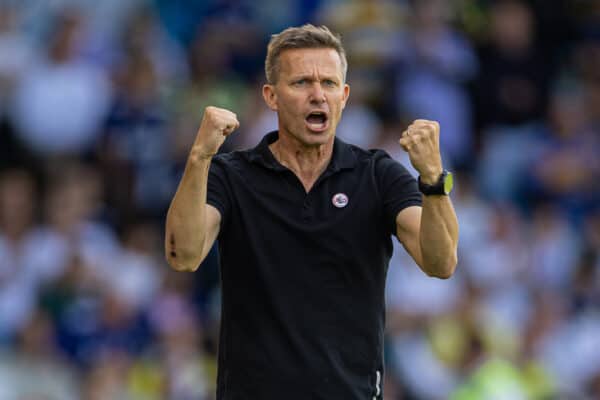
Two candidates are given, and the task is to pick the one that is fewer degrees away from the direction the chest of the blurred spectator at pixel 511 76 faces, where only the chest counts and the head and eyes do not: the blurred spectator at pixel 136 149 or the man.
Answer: the man

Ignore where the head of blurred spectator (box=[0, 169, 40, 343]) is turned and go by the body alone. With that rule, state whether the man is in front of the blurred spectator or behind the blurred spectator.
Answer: in front

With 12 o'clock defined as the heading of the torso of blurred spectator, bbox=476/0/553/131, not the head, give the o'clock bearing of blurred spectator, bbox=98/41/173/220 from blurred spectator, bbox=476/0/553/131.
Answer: blurred spectator, bbox=98/41/173/220 is roughly at 2 o'clock from blurred spectator, bbox=476/0/553/131.

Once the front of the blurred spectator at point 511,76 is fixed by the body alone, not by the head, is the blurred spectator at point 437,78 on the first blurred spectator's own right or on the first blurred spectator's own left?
on the first blurred spectator's own right

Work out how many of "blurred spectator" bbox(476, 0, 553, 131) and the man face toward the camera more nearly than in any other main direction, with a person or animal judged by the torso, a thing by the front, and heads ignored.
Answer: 2

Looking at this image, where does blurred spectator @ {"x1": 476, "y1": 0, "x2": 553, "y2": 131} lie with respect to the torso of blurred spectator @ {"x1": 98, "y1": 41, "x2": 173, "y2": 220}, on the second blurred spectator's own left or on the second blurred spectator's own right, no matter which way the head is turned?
on the second blurred spectator's own left

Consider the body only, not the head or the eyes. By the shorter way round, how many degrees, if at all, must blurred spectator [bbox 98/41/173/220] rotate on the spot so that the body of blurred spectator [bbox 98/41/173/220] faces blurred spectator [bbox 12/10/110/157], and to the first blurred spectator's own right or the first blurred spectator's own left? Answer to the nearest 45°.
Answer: approximately 90° to the first blurred spectator's own right

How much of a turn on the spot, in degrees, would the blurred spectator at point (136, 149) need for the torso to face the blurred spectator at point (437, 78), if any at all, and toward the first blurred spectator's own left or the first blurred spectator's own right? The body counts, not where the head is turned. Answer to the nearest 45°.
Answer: approximately 90° to the first blurred spectator's own left

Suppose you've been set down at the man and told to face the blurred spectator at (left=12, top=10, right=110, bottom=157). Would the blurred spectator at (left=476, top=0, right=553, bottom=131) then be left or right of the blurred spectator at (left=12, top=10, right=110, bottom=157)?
right

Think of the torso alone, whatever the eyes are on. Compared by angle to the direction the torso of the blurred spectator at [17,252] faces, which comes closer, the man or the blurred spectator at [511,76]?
the man

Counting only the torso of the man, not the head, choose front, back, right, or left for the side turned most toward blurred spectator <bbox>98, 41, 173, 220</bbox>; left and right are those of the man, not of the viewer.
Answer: back

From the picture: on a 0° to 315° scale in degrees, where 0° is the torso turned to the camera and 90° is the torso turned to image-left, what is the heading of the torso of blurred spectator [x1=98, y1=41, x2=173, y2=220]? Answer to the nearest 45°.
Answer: approximately 0°

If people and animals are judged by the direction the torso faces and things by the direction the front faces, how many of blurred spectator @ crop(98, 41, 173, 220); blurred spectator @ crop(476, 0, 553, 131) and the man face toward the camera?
3

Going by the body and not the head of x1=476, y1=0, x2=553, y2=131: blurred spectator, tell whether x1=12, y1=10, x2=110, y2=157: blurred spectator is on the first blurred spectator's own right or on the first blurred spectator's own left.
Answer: on the first blurred spectator's own right
